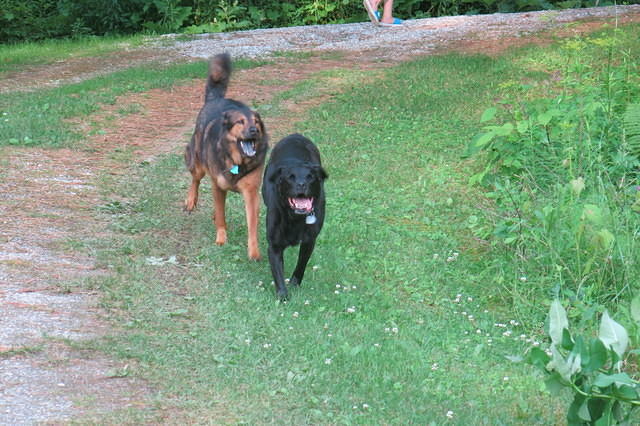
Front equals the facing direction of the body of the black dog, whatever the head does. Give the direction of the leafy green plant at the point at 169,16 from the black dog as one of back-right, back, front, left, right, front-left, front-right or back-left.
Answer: back

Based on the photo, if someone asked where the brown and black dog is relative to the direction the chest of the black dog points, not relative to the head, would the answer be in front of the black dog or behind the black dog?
behind

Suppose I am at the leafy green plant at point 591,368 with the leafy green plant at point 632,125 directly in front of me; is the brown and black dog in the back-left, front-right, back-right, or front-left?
front-left

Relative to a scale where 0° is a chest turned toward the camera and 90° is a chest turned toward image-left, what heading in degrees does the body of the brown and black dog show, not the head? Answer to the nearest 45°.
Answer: approximately 315°

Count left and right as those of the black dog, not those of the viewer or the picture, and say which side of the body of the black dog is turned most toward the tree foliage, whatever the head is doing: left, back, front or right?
back

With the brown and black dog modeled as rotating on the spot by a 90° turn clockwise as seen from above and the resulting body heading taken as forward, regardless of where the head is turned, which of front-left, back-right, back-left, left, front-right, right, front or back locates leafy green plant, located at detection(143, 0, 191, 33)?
back-right

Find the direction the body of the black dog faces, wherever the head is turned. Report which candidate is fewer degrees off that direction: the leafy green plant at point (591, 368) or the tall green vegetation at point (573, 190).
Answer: the leafy green plant

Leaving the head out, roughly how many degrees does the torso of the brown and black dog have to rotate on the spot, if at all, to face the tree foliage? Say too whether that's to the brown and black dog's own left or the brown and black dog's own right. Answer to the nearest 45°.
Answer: approximately 135° to the brown and black dog's own left

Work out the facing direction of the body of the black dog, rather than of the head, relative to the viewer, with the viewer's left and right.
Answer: facing the viewer

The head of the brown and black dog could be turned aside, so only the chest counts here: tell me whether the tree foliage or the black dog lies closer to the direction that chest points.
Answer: the black dog

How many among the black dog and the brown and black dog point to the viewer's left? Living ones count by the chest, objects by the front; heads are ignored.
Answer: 0
